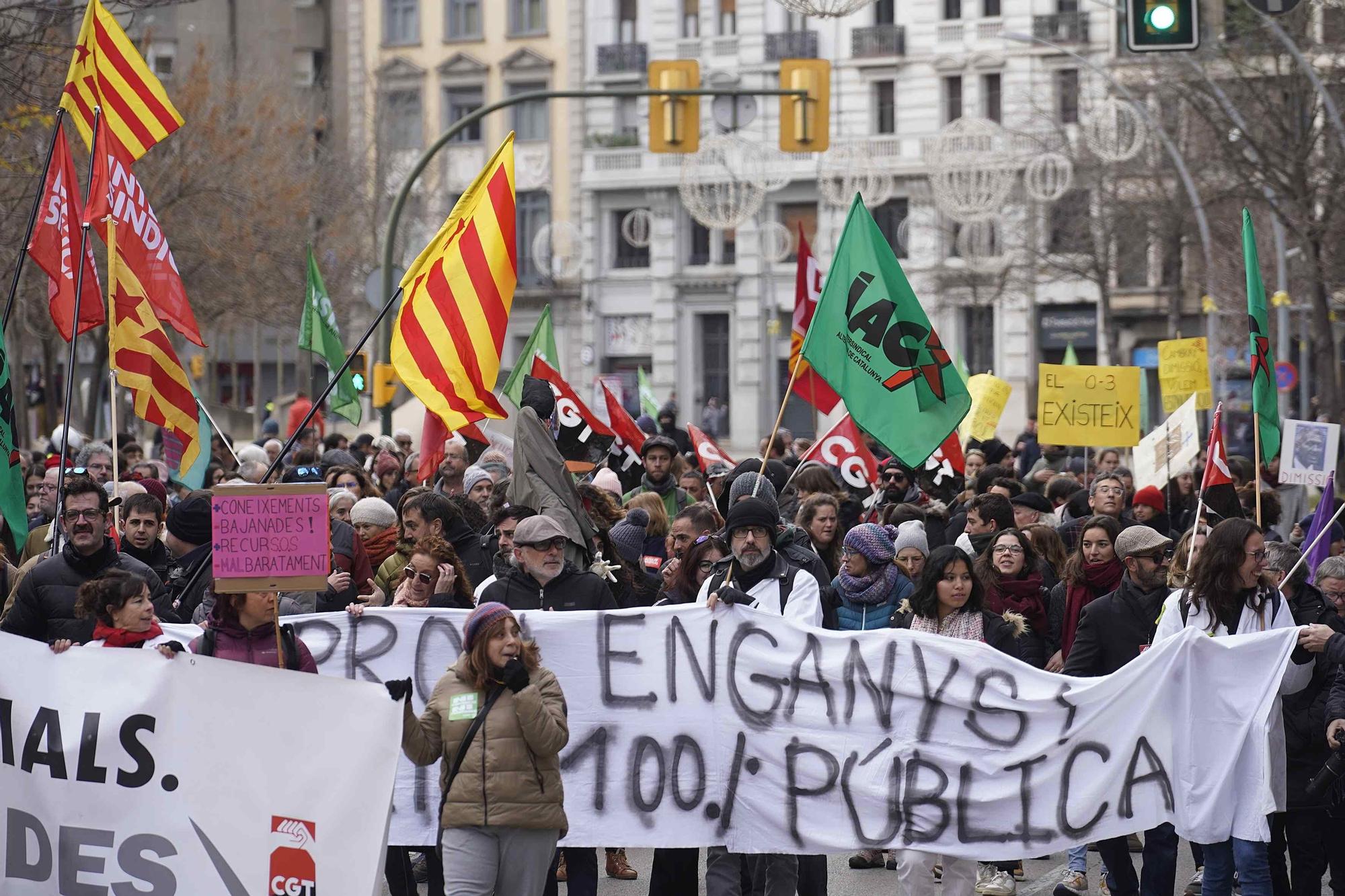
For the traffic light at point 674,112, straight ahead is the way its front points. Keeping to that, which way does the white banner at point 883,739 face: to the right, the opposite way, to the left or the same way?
the opposite way

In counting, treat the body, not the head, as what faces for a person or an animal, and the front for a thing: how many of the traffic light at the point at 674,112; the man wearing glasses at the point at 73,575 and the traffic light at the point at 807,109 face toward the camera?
1

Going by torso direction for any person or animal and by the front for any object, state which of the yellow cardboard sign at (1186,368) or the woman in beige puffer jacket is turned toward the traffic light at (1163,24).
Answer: the yellow cardboard sign

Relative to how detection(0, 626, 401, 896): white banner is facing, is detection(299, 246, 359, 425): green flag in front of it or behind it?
behind

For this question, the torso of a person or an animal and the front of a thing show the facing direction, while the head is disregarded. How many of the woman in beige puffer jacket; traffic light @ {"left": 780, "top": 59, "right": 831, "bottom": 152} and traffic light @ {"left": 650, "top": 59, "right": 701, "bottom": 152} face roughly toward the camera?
1

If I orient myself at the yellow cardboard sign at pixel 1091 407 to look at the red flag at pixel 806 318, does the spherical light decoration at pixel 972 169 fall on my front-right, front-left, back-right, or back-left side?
front-right

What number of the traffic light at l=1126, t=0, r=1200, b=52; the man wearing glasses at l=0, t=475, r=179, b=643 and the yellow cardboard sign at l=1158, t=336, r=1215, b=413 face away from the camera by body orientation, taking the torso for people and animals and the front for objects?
0

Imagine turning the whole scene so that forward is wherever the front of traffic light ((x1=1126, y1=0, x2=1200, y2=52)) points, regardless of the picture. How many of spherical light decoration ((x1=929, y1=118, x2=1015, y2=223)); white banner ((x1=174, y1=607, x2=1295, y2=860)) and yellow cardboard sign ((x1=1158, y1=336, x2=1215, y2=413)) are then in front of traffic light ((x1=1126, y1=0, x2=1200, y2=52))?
1

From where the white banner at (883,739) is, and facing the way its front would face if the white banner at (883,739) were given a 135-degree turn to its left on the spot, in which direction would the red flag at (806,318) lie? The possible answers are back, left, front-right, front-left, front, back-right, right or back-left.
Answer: front-left

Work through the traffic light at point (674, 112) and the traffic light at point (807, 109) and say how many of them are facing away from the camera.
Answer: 2

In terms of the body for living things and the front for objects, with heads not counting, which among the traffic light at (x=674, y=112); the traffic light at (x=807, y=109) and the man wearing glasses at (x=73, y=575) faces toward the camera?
the man wearing glasses

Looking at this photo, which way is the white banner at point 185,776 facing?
toward the camera

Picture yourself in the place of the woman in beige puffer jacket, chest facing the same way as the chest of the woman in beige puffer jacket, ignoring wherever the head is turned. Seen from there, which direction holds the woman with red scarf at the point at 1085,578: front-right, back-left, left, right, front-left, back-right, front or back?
back-left

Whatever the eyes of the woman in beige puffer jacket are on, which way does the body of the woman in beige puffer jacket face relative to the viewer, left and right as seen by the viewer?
facing the viewer

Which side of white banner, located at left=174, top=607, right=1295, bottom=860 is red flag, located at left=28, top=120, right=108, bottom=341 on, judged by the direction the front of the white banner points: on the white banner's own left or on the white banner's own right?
on the white banner's own right

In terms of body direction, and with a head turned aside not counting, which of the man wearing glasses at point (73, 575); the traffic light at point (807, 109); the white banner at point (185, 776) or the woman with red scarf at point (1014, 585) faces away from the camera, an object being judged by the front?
the traffic light

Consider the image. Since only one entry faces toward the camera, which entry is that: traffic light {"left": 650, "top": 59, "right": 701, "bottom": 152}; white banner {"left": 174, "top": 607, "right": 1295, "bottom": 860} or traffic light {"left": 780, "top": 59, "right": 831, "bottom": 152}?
the white banner
